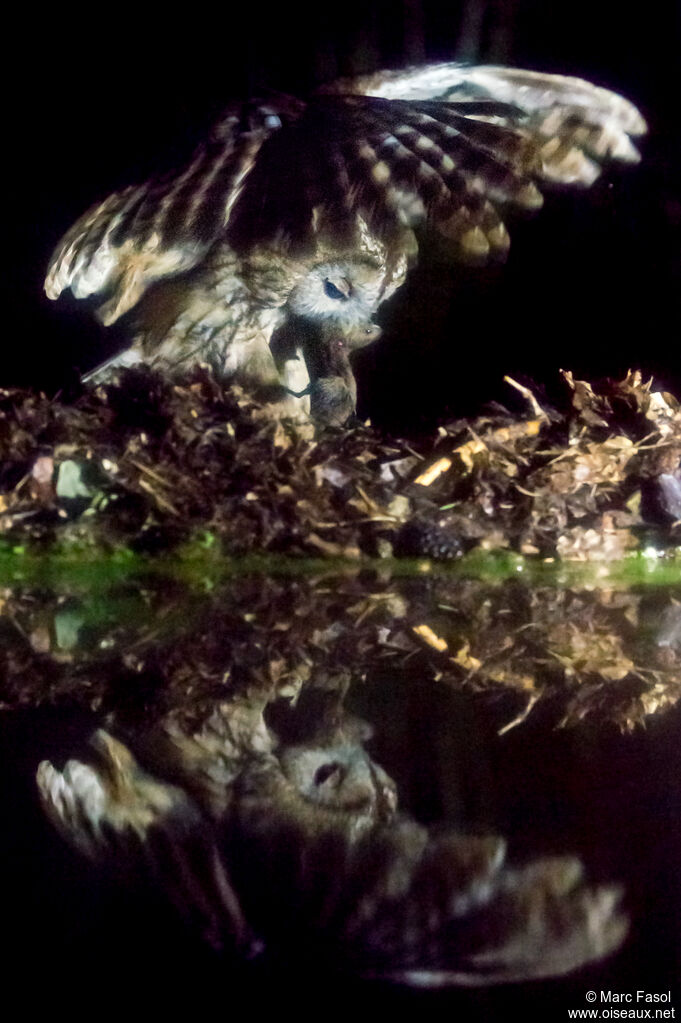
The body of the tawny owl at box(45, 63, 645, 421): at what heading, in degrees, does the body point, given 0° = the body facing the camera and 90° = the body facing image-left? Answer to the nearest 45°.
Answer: approximately 315°
